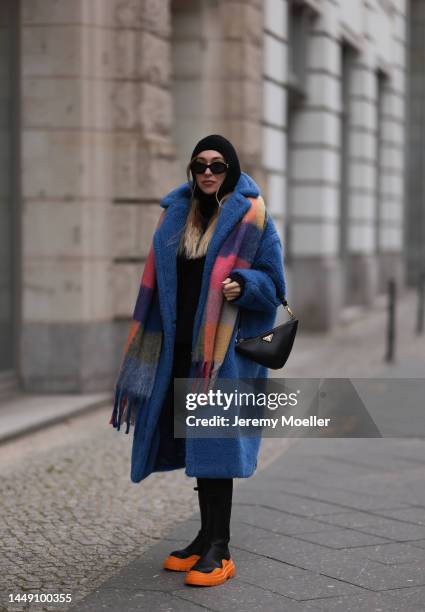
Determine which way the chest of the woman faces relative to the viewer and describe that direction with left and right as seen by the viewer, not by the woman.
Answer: facing the viewer and to the left of the viewer
